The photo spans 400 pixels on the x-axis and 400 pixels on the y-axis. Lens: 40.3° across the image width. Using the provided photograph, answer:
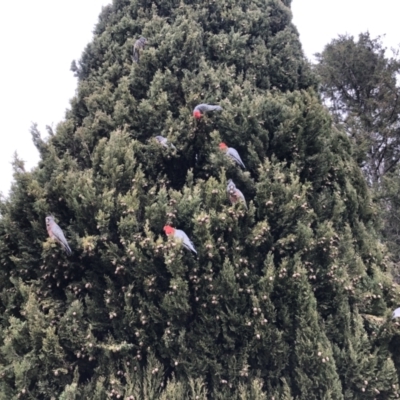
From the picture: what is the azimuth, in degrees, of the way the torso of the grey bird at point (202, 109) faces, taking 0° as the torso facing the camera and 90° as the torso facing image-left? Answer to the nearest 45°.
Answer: approximately 90°

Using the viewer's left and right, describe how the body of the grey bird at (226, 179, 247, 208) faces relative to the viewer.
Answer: facing to the left of the viewer

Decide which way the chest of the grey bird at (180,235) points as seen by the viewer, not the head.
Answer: to the viewer's left

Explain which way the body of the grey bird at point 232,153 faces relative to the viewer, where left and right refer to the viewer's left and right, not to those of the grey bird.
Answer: facing to the left of the viewer
